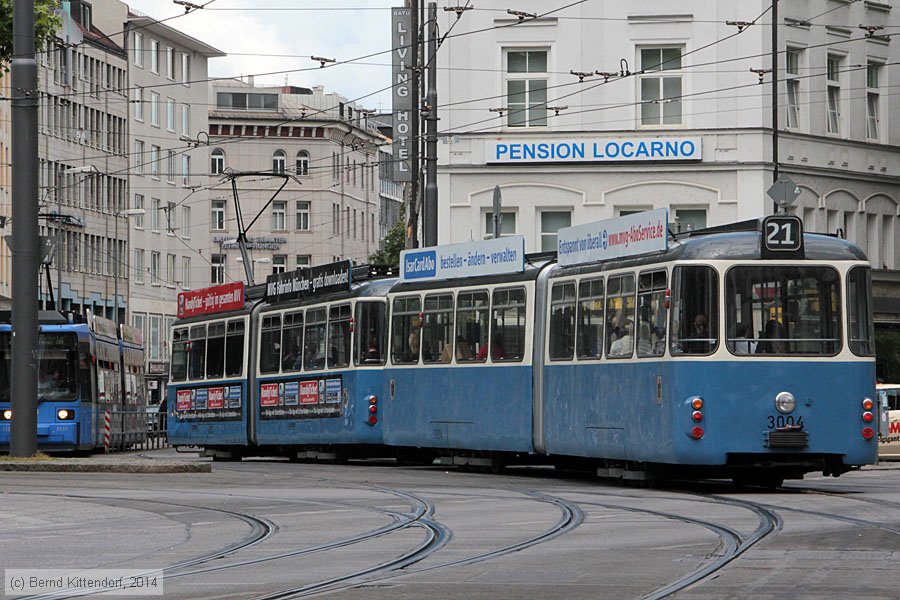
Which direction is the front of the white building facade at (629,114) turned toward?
toward the camera

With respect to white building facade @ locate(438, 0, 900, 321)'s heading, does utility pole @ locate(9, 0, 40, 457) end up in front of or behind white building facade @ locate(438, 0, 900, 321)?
in front
